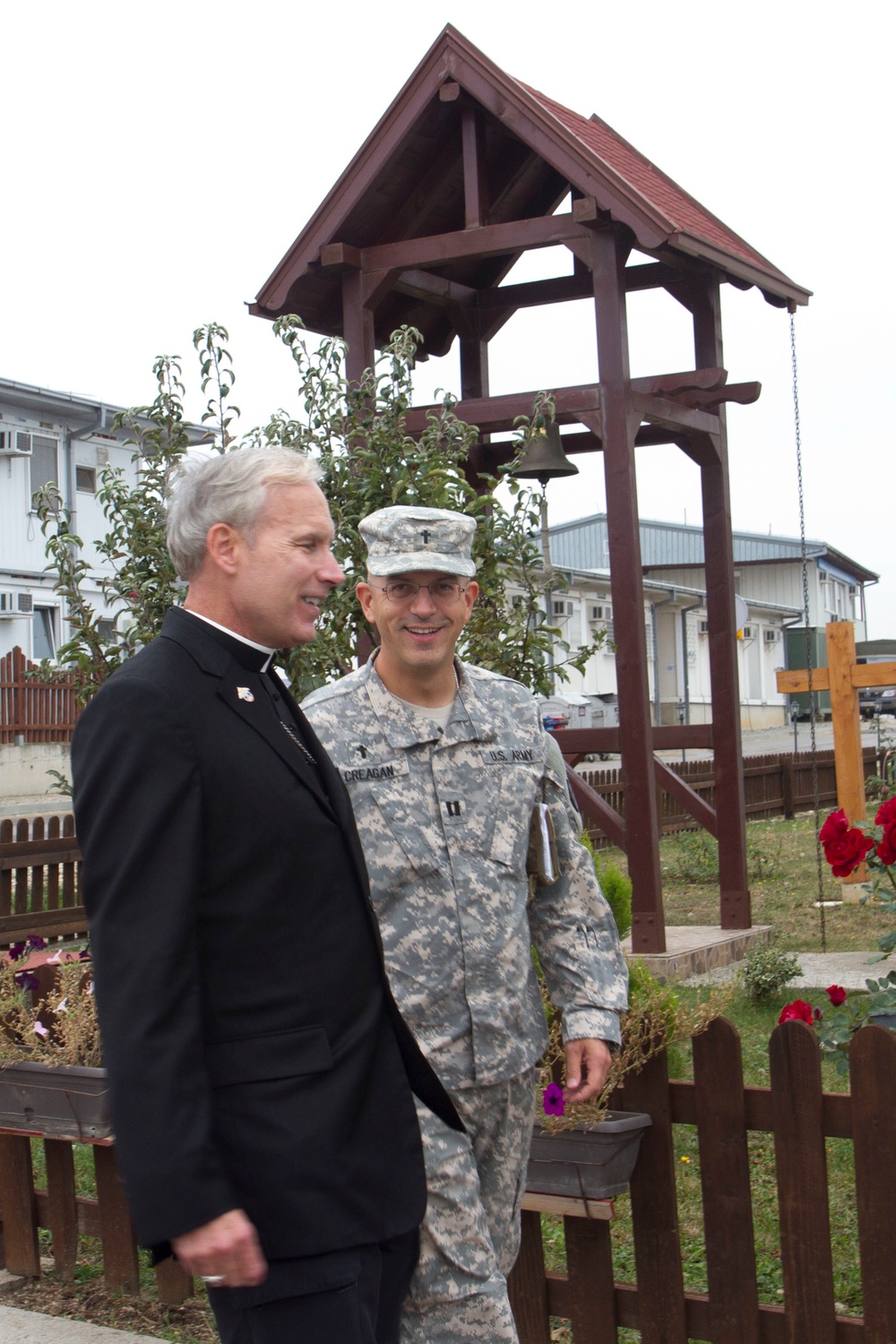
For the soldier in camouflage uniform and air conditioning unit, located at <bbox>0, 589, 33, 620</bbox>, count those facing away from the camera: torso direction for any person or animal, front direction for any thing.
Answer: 0

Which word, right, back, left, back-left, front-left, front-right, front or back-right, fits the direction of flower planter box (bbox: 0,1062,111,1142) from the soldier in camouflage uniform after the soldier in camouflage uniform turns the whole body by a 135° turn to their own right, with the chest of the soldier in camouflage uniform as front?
front

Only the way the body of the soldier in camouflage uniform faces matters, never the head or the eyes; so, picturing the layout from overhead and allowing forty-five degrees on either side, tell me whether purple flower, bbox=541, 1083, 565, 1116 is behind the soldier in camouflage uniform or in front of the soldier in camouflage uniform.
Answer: behind

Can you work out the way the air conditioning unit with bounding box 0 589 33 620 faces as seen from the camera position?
facing the viewer and to the right of the viewer

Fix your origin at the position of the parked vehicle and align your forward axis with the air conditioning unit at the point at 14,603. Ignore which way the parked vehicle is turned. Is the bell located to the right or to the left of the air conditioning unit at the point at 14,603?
left

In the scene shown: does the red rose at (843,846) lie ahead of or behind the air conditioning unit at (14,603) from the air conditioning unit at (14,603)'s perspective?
ahead

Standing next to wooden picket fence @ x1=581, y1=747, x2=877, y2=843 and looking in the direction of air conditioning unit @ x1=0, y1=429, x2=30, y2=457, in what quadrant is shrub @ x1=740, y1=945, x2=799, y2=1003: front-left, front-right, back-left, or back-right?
back-left

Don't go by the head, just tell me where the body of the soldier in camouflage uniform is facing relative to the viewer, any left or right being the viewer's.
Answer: facing the viewer

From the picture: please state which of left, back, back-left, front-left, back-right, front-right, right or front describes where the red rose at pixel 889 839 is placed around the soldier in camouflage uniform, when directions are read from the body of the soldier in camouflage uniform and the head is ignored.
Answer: back-left

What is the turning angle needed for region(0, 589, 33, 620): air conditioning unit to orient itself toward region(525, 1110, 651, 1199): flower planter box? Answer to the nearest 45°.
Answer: approximately 45° to its right

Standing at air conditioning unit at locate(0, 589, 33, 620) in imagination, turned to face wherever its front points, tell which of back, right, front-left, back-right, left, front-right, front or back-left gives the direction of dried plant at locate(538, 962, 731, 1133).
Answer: front-right

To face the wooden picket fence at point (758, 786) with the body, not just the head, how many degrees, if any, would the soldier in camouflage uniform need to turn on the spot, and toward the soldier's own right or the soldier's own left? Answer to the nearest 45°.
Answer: approximately 180°

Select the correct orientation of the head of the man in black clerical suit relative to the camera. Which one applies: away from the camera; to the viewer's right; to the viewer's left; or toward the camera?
to the viewer's right
